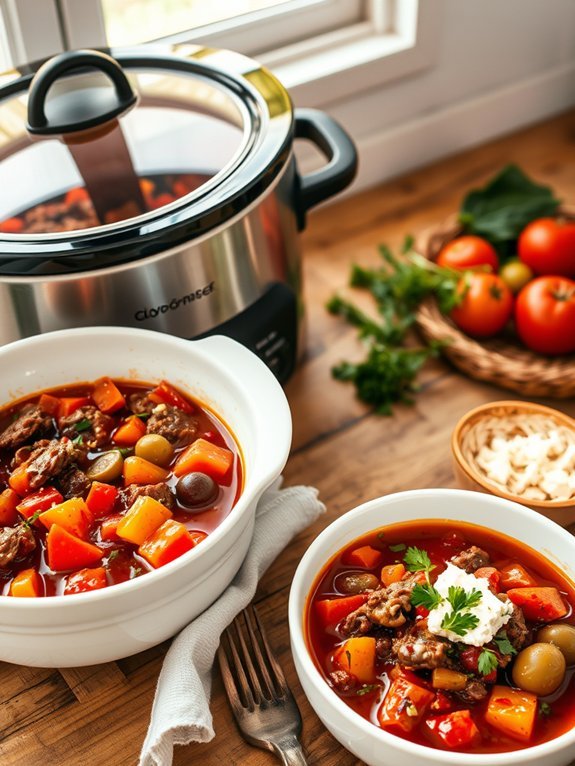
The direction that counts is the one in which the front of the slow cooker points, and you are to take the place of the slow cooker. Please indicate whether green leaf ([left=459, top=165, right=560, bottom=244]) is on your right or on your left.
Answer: on your left

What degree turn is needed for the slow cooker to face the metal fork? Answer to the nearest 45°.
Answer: approximately 45° to its right

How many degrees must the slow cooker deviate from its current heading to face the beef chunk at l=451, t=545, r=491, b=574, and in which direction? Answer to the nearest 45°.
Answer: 0° — it already faces it

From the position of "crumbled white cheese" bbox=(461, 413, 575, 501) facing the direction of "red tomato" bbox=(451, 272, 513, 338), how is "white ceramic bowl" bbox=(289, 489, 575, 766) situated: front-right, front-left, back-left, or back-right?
back-left

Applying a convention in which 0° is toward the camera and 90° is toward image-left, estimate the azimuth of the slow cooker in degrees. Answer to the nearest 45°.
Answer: approximately 315°

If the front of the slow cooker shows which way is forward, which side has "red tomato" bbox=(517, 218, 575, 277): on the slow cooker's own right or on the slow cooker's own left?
on the slow cooker's own left
